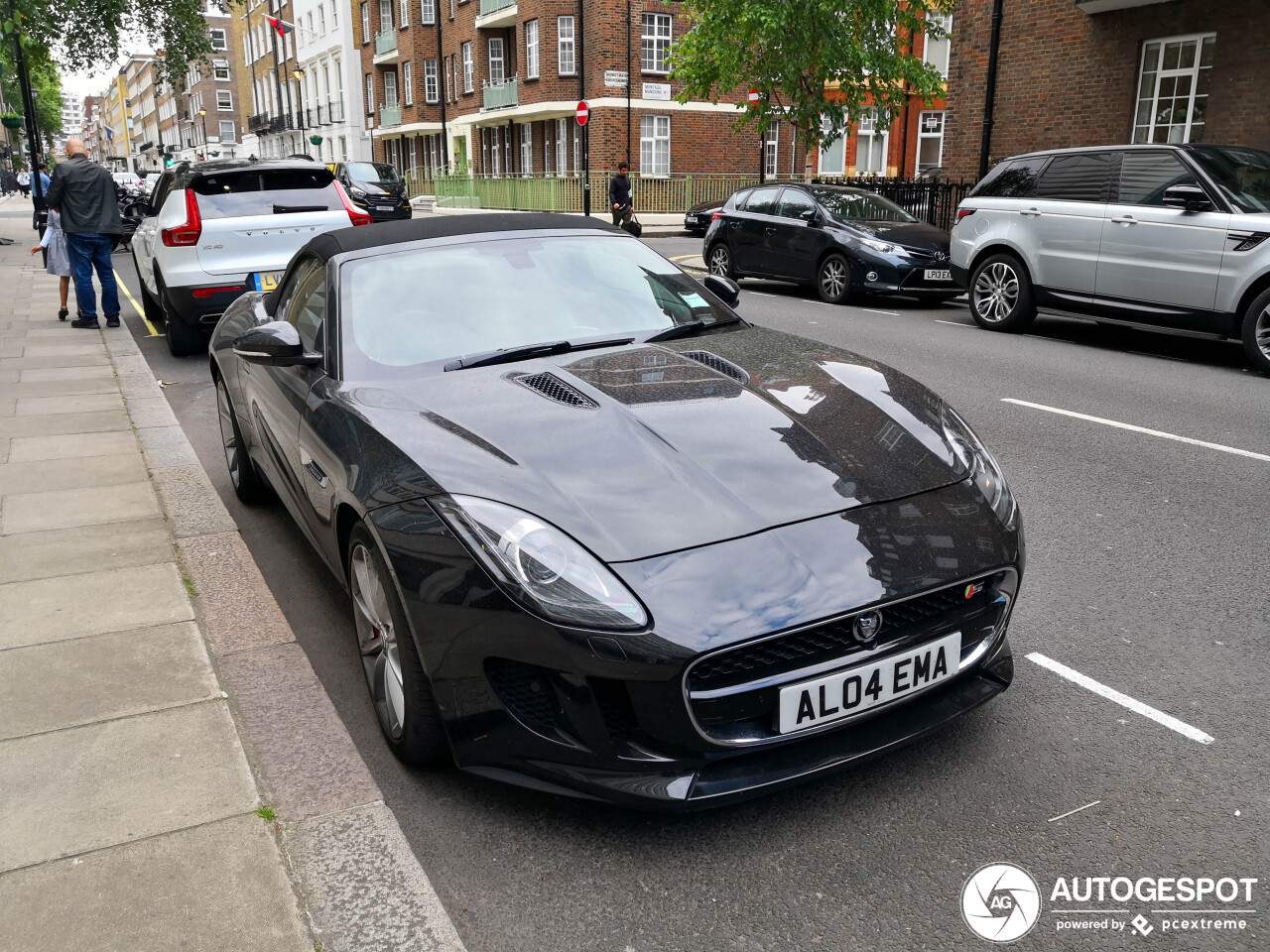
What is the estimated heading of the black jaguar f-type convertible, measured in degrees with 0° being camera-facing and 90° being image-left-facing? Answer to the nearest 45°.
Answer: approximately 315°

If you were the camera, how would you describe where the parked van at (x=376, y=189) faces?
facing the viewer and to the right of the viewer

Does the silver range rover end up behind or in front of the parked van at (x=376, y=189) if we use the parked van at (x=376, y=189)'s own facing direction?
in front

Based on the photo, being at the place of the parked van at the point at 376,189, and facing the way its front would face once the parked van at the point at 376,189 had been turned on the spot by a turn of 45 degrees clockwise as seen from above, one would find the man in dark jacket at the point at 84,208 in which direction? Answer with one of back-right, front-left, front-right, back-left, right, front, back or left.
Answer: front

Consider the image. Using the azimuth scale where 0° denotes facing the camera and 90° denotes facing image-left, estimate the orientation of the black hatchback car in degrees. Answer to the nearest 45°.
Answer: approximately 315°

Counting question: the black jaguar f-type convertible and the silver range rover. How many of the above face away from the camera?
0

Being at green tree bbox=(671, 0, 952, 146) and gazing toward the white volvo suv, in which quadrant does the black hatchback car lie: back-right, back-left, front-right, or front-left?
front-left

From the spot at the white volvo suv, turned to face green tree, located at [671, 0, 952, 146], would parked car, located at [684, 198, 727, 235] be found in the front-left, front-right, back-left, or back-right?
front-left

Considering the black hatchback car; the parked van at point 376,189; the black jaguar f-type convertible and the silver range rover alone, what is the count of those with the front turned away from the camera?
0

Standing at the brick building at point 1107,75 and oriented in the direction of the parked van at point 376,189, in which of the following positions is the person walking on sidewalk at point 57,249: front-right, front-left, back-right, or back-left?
front-left
